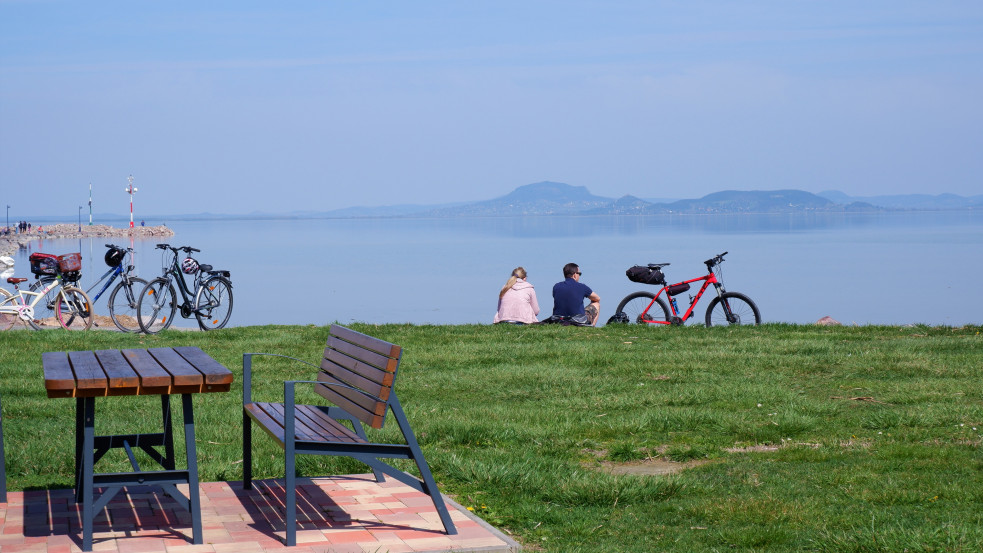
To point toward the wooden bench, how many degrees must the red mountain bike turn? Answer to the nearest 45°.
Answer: approximately 90° to its right

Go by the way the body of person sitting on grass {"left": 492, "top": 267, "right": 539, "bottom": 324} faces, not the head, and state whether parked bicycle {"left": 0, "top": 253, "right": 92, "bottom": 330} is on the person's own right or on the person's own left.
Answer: on the person's own left

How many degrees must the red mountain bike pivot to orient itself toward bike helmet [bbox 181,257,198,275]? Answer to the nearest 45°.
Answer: approximately 180°

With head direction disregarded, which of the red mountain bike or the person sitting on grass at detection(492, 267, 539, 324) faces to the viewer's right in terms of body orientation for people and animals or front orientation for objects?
the red mountain bike

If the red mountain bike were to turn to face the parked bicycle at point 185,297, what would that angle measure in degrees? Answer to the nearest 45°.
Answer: approximately 180°

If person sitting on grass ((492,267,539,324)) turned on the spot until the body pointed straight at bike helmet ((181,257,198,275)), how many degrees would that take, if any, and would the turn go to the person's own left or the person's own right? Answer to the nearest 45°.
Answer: approximately 90° to the person's own left

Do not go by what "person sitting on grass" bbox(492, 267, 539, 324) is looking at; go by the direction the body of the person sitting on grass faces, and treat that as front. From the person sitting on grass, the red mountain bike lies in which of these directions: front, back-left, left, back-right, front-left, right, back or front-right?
right

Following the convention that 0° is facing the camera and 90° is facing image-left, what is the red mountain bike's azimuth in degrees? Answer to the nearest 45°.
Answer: approximately 270°

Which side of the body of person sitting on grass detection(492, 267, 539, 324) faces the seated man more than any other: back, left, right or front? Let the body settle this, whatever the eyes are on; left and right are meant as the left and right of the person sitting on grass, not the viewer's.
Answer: right

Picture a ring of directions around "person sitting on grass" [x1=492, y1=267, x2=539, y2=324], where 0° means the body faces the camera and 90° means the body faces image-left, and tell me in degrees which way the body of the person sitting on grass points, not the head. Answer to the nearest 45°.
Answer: approximately 180°

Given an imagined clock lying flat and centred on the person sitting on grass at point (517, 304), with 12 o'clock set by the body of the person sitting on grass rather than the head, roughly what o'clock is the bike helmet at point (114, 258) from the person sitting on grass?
The bike helmet is roughly at 9 o'clock from the person sitting on grass.

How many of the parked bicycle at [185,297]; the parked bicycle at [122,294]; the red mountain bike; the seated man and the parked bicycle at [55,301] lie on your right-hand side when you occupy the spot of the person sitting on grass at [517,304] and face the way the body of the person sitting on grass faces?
2

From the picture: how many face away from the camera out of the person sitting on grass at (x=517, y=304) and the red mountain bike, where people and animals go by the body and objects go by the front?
1

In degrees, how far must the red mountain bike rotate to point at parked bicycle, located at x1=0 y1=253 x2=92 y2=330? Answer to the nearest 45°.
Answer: approximately 180°

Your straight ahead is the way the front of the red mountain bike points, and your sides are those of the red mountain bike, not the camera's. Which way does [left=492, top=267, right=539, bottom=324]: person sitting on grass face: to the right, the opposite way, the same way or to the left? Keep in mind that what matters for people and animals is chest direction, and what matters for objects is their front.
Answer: to the left
